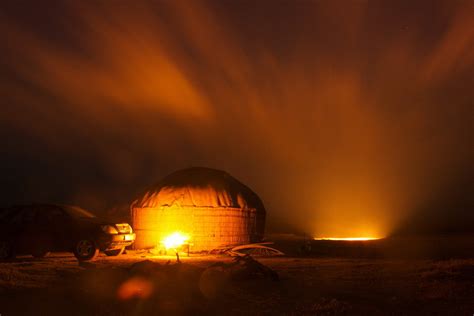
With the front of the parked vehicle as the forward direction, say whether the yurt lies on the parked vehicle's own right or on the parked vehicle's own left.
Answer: on the parked vehicle's own left

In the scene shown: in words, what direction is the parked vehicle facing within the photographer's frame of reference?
facing the viewer and to the right of the viewer
